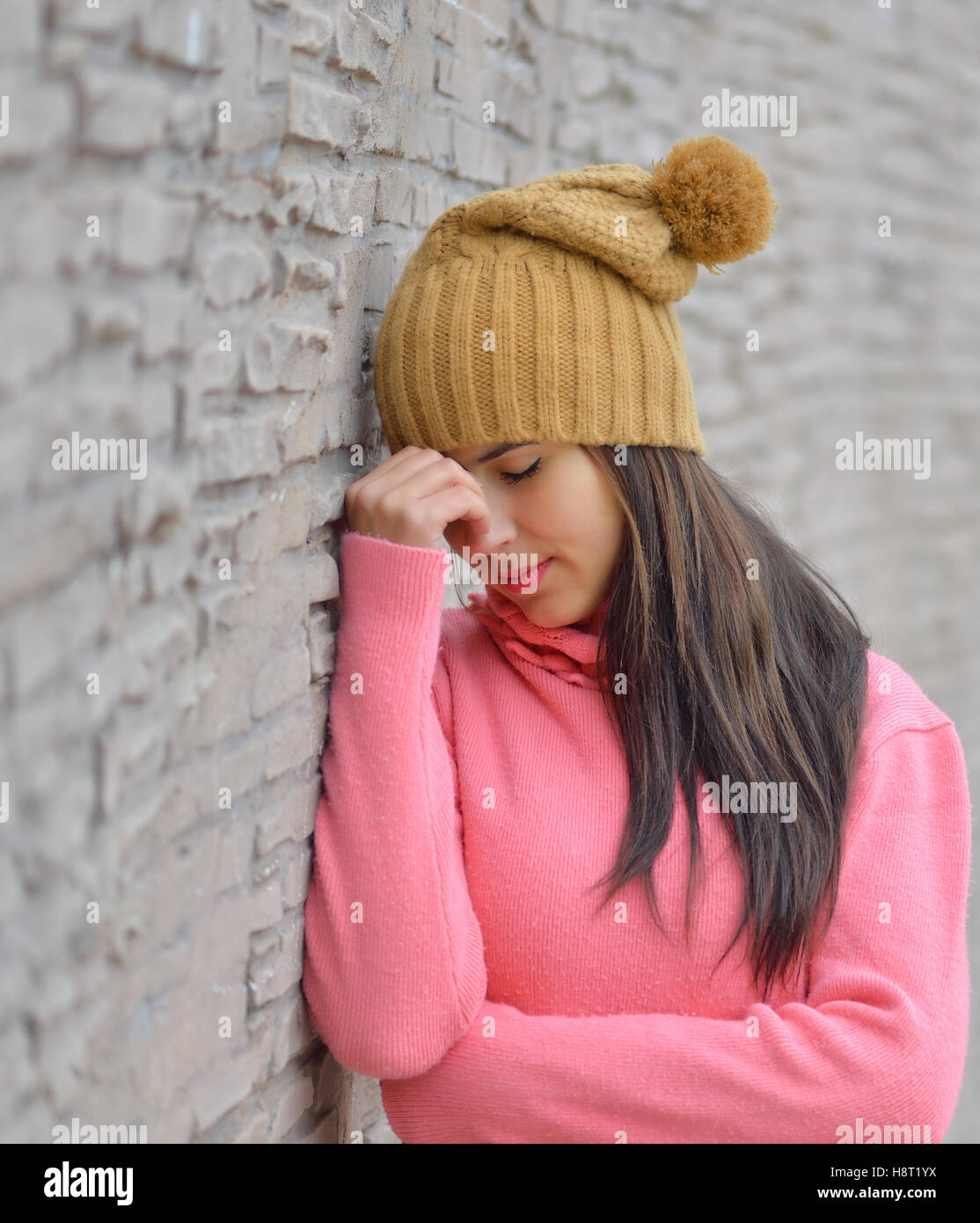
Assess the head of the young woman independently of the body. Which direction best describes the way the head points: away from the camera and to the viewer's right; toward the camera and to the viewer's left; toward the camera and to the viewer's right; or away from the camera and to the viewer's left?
toward the camera and to the viewer's left

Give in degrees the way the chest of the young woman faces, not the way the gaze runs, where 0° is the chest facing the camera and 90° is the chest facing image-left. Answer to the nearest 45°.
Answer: approximately 45°
